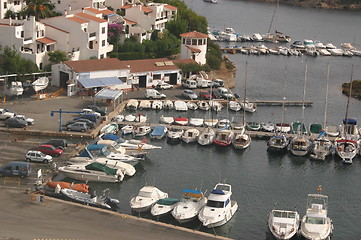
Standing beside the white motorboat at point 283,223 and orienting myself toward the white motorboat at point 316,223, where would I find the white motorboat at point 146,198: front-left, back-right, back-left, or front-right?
back-left

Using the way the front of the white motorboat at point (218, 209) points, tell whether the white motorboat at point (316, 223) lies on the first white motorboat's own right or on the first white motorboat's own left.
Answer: on the first white motorboat's own left

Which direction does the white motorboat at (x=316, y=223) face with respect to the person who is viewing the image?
facing the viewer

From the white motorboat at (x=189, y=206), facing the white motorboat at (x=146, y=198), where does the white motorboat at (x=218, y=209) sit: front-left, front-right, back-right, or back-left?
back-right

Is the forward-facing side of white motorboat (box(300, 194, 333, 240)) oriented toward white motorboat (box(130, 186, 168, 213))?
no

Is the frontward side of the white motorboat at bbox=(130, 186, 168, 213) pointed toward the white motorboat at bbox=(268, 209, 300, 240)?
no

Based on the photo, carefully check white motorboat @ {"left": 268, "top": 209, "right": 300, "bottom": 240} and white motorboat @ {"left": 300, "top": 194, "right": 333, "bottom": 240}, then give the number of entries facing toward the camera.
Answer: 2

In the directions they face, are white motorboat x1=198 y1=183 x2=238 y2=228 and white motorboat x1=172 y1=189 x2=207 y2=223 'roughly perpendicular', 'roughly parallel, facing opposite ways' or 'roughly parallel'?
roughly parallel

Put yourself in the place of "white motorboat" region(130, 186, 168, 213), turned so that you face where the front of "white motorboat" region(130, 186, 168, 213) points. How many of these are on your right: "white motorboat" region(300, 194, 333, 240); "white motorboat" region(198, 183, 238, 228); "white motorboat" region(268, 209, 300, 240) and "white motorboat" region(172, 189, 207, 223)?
0

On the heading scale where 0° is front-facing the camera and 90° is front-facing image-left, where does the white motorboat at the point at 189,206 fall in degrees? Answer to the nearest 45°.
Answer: approximately 45°

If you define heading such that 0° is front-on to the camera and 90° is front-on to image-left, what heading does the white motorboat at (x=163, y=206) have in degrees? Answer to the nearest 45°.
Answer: approximately 45°

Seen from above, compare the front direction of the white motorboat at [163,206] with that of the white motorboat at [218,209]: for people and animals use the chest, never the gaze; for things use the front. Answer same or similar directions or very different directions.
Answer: same or similar directions

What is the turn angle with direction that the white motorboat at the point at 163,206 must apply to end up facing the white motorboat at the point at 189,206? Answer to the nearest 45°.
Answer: approximately 135° to its left

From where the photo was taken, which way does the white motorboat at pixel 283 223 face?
toward the camera
